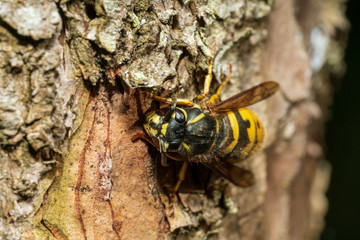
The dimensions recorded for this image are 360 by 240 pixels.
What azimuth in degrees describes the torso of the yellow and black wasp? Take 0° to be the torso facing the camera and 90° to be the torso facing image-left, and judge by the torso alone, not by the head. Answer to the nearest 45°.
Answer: approximately 90°
